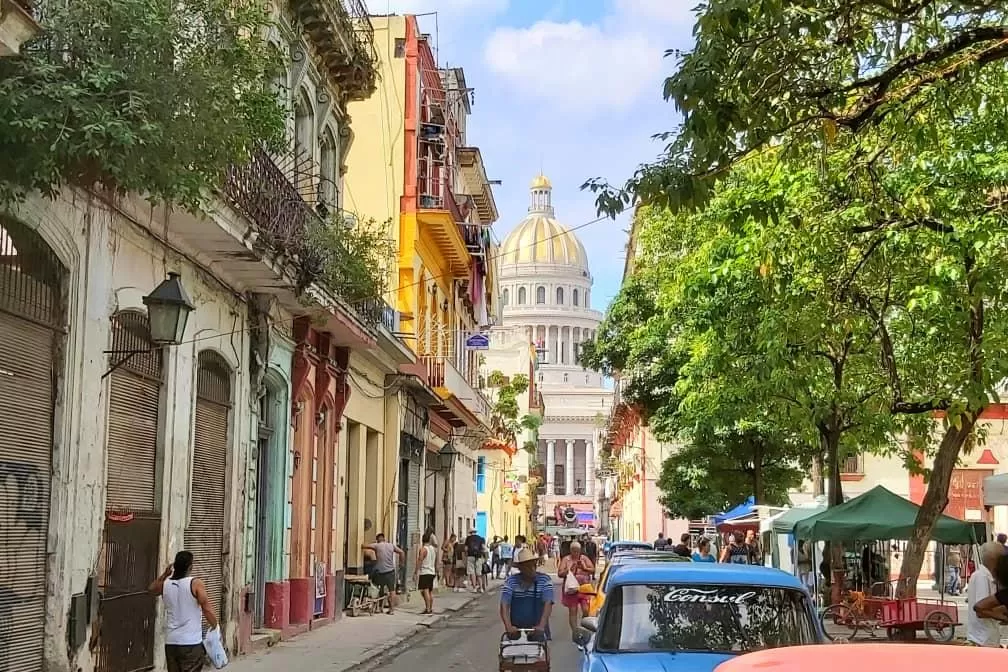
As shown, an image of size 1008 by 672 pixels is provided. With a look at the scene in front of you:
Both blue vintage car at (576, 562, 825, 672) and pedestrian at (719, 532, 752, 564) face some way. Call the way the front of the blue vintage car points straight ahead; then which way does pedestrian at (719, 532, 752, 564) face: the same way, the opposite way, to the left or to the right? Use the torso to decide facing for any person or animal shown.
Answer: the opposite way

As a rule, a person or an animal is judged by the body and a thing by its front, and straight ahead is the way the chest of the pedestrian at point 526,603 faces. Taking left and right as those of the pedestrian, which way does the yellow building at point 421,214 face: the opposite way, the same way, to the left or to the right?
to the left

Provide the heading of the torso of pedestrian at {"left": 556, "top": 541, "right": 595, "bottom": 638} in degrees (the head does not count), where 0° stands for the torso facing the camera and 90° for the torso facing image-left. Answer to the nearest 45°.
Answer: approximately 0°

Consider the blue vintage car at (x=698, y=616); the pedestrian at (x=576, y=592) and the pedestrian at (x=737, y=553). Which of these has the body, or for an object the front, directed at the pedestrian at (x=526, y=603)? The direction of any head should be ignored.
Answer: the pedestrian at (x=576, y=592)

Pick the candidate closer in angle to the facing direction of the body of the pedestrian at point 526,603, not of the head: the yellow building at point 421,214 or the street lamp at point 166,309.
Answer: the street lamp

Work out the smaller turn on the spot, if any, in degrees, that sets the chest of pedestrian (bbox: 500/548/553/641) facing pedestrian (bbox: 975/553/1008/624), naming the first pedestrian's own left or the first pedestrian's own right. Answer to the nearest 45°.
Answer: approximately 90° to the first pedestrian's own left

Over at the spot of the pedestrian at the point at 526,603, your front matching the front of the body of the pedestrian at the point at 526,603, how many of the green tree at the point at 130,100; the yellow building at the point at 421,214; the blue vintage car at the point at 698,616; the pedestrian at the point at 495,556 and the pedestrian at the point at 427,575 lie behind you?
3
